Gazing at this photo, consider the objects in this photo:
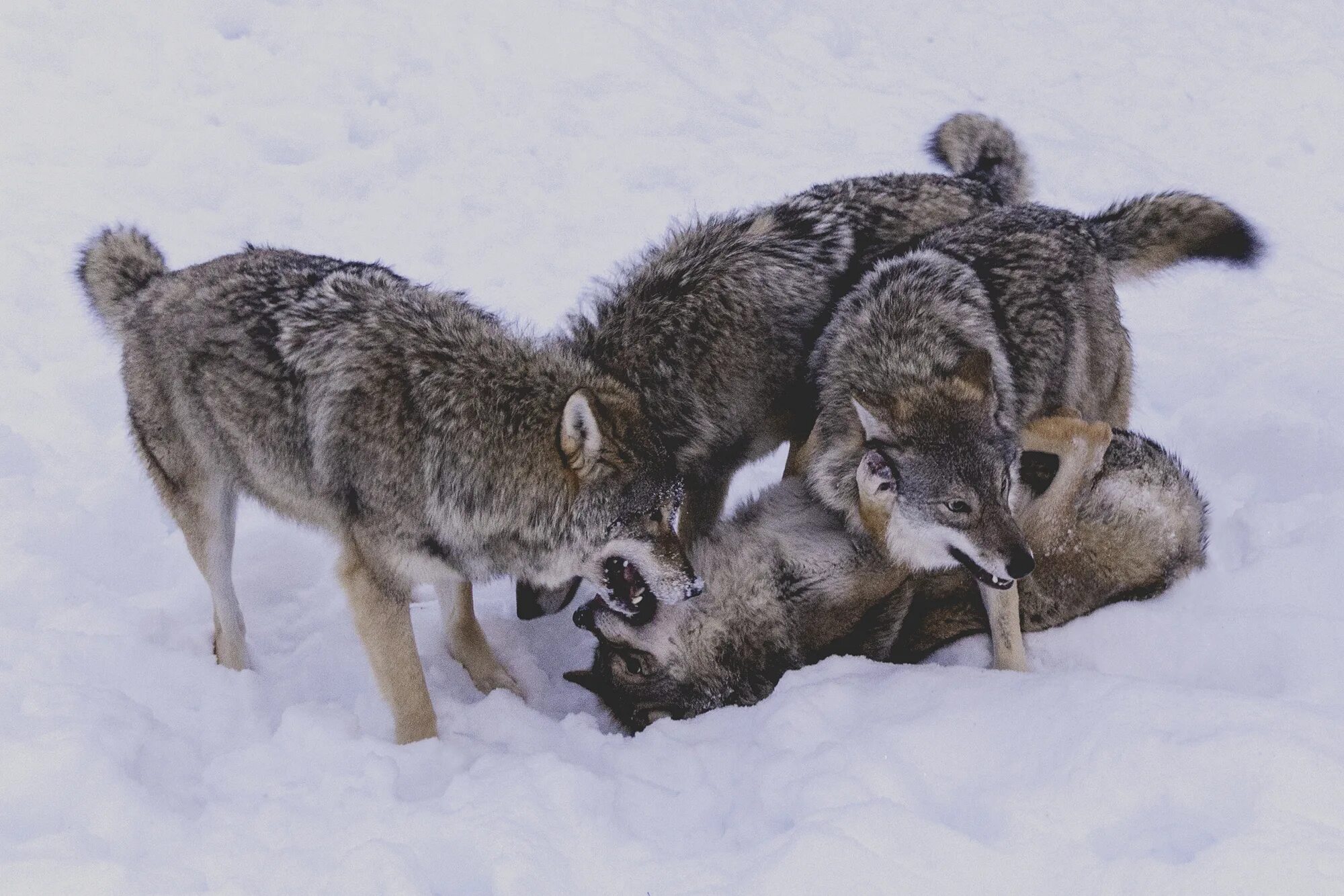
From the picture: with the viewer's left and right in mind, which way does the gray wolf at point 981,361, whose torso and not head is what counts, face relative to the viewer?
facing the viewer and to the left of the viewer

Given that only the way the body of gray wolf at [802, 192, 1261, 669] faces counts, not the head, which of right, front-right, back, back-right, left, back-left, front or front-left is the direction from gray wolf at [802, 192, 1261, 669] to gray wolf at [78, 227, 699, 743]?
front
